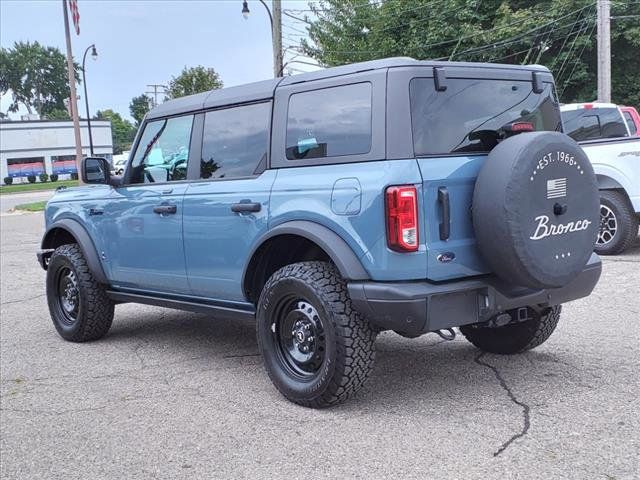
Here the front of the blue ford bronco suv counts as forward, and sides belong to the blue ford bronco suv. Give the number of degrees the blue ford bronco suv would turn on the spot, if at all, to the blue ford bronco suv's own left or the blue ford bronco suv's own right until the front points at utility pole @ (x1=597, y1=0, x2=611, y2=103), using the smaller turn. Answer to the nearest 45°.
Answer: approximately 90° to the blue ford bronco suv's own right

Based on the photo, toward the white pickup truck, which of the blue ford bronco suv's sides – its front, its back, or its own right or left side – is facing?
right

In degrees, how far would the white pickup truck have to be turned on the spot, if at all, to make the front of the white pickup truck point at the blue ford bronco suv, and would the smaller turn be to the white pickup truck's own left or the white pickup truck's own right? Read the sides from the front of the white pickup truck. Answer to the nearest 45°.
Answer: approximately 135° to the white pickup truck's own left

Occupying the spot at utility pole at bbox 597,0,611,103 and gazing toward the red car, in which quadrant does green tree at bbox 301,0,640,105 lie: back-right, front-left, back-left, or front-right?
back-right

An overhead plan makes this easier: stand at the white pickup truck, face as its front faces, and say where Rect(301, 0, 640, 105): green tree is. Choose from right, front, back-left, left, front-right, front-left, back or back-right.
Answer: front-right

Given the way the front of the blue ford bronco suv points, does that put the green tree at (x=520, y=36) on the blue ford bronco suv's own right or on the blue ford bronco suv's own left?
on the blue ford bronco suv's own right

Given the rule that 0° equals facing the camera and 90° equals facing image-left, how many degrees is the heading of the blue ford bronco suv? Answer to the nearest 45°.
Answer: approximately 135°

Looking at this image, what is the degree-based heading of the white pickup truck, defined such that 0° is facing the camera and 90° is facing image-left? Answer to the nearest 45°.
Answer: approximately 135°

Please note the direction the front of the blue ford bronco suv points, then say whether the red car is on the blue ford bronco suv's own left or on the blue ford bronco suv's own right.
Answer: on the blue ford bronco suv's own right

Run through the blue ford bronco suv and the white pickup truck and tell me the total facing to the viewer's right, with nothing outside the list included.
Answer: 0

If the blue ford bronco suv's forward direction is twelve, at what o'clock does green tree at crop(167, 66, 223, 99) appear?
The green tree is roughly at 1 o'clock from the blue ford bronco suv.

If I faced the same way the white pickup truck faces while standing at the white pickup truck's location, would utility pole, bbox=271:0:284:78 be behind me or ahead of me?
ahead
